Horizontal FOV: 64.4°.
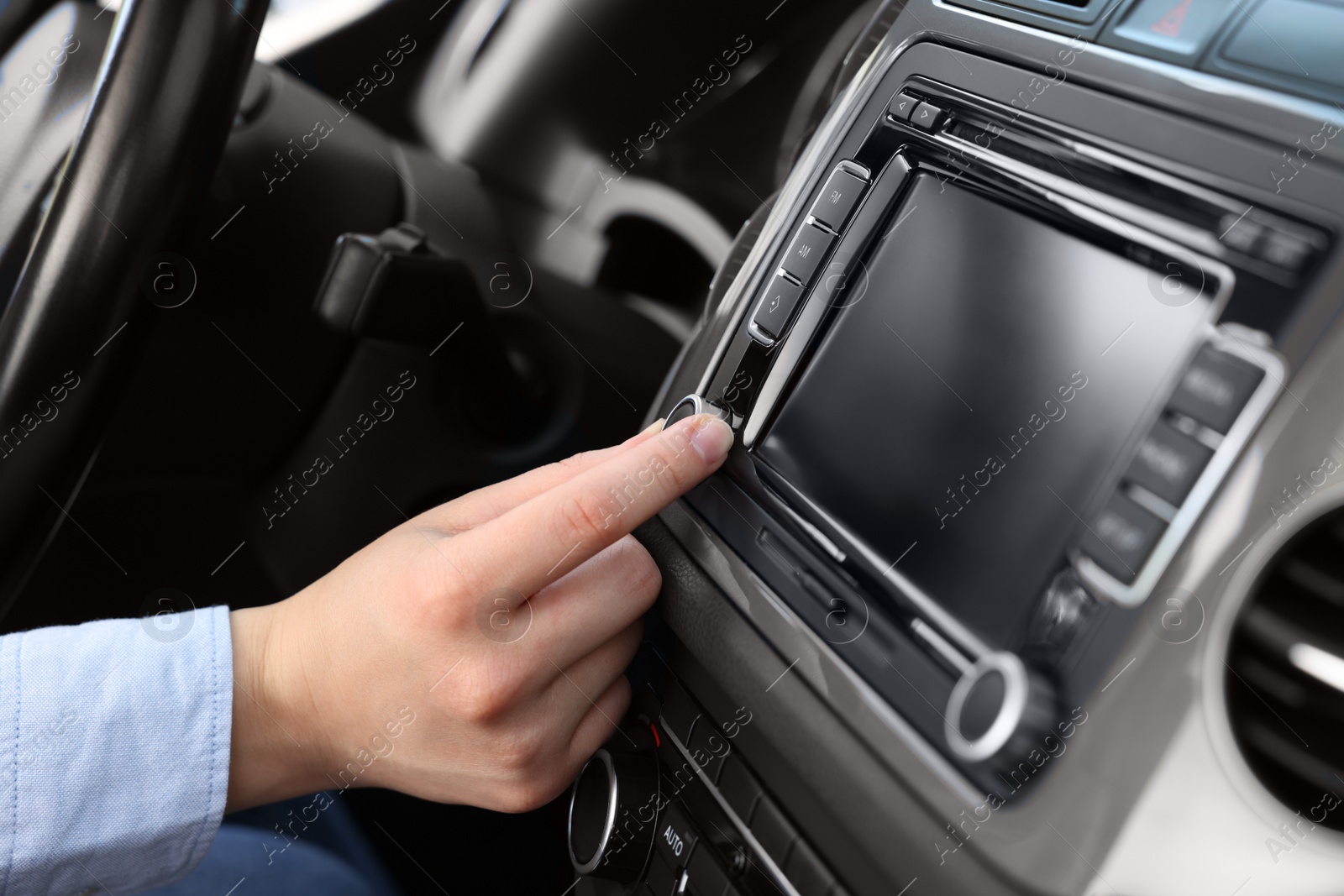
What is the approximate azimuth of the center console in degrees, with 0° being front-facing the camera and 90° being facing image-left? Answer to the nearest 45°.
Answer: approximately 45°
